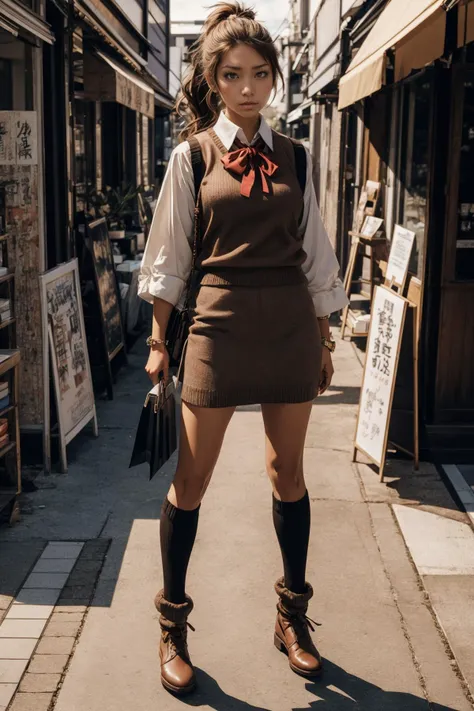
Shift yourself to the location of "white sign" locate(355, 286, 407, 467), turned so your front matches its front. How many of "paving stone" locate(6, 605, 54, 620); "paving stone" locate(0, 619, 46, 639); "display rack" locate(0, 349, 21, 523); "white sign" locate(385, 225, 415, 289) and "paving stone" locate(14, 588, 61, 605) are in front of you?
4

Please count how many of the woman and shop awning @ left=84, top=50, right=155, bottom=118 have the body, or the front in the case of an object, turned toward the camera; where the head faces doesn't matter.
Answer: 1

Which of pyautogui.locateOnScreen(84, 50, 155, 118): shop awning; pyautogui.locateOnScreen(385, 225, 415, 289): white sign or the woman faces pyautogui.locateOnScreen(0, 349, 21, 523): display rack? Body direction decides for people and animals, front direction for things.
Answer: the white sign

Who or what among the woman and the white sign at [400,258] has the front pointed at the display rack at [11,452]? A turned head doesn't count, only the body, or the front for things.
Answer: the white sign

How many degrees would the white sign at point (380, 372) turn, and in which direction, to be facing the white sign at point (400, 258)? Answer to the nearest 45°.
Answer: approximately 135° to its right

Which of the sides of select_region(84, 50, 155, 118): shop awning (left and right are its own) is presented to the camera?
right

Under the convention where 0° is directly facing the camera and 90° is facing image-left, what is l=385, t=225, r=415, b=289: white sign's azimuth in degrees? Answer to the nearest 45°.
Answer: approximately 45°

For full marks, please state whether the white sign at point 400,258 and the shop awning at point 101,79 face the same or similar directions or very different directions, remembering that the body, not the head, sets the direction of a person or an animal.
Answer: very different directions

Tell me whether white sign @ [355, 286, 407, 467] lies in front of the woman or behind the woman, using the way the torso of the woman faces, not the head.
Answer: behind

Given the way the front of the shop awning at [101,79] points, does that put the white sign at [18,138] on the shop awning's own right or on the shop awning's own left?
on the shop awning's own right

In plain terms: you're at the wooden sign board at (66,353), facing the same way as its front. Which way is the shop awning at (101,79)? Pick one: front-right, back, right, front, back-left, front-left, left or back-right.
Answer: back-left

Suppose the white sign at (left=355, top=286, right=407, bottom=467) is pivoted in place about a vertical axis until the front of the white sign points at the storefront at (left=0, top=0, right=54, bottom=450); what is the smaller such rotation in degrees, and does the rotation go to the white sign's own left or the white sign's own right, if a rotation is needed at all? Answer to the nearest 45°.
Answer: approximately 45° to the white sign's own right
